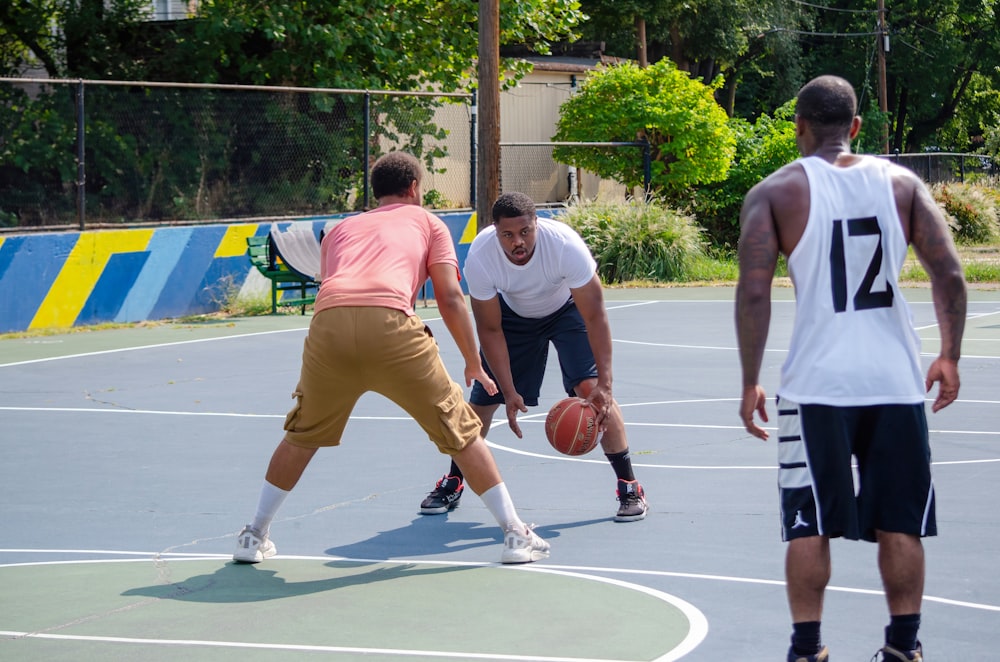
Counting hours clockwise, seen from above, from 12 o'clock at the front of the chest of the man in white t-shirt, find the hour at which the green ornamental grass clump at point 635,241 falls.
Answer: The green ornamental grass clump is roughly at 6 o'clock from the man in white t-shirt.

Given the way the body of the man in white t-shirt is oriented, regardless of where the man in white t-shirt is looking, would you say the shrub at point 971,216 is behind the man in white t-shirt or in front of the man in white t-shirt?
behind

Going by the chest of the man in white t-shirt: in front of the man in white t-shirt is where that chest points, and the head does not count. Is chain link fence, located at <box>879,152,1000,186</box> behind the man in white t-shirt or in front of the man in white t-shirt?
behind

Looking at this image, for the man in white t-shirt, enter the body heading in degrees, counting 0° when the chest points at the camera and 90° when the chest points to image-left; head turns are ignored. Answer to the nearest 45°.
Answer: approximately 0°

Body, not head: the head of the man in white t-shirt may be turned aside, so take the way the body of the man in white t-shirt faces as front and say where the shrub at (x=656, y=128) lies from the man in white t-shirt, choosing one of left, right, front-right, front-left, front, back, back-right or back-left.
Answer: back

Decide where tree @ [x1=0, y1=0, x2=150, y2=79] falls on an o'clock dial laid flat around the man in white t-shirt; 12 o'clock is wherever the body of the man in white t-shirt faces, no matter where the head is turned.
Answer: The tree is roughly at 5 o'clock from the man in white t-shirt.

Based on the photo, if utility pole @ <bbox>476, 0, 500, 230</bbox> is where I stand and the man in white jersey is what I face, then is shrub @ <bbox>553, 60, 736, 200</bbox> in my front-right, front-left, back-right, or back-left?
back-left

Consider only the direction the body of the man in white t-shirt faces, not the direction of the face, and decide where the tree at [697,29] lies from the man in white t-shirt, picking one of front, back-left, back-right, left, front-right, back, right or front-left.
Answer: back

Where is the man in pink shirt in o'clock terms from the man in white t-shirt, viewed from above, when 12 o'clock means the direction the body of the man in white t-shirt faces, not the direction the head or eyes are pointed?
The man in pink shirt is roughly at 1 o'clock from the man in white t-shirt.

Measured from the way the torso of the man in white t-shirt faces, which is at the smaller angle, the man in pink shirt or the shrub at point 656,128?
the man in pink shirt

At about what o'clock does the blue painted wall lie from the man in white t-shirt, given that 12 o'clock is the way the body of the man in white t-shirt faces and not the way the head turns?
The blue painted wall is roughly at 5 o'clock from the man in white t-shirt.

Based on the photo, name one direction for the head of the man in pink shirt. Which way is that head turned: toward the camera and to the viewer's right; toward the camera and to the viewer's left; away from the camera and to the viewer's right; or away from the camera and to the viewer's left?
away from the camera and to the viewer's right
